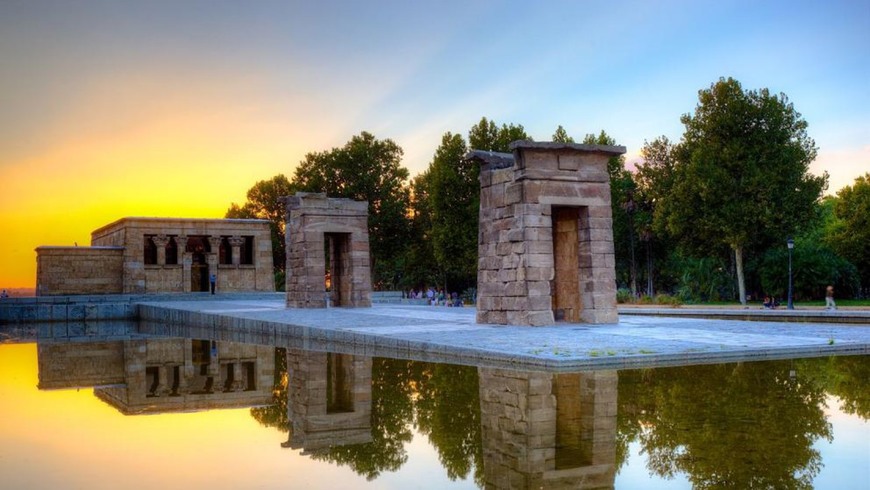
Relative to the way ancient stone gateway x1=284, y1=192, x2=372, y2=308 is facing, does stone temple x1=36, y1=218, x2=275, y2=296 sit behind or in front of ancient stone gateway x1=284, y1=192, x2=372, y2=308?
behind

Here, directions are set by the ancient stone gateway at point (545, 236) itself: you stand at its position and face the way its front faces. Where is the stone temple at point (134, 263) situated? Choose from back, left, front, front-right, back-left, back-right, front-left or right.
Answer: back

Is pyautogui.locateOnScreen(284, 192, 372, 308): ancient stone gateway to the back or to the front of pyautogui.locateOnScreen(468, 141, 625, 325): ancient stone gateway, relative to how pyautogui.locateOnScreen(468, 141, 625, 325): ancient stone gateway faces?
to the back

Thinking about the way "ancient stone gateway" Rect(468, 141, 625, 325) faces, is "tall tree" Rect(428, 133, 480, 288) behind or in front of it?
behind

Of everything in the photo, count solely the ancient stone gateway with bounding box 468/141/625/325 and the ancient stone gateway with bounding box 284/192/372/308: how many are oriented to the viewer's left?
0

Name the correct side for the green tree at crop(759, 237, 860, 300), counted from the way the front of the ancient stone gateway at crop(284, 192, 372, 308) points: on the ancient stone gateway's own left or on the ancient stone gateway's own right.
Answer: on the ancient stone gateway's own left

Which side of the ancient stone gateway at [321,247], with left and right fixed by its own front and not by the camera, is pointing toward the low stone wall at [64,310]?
right

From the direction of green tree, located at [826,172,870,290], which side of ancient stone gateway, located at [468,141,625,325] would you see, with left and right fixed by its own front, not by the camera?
left

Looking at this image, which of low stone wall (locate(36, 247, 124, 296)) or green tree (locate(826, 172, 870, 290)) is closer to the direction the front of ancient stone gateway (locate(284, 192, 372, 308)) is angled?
the green tree

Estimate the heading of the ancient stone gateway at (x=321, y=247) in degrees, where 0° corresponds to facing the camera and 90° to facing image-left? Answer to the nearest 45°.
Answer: approximately 315°

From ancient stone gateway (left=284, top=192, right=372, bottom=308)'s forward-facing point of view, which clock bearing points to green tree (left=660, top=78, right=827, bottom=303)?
The green tree is roughly at 10 o'clock from the ancient stone gateway.

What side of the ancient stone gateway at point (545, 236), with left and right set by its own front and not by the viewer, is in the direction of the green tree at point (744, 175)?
left

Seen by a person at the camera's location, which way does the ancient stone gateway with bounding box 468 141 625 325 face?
facing the viewer and to the right of the viewer
